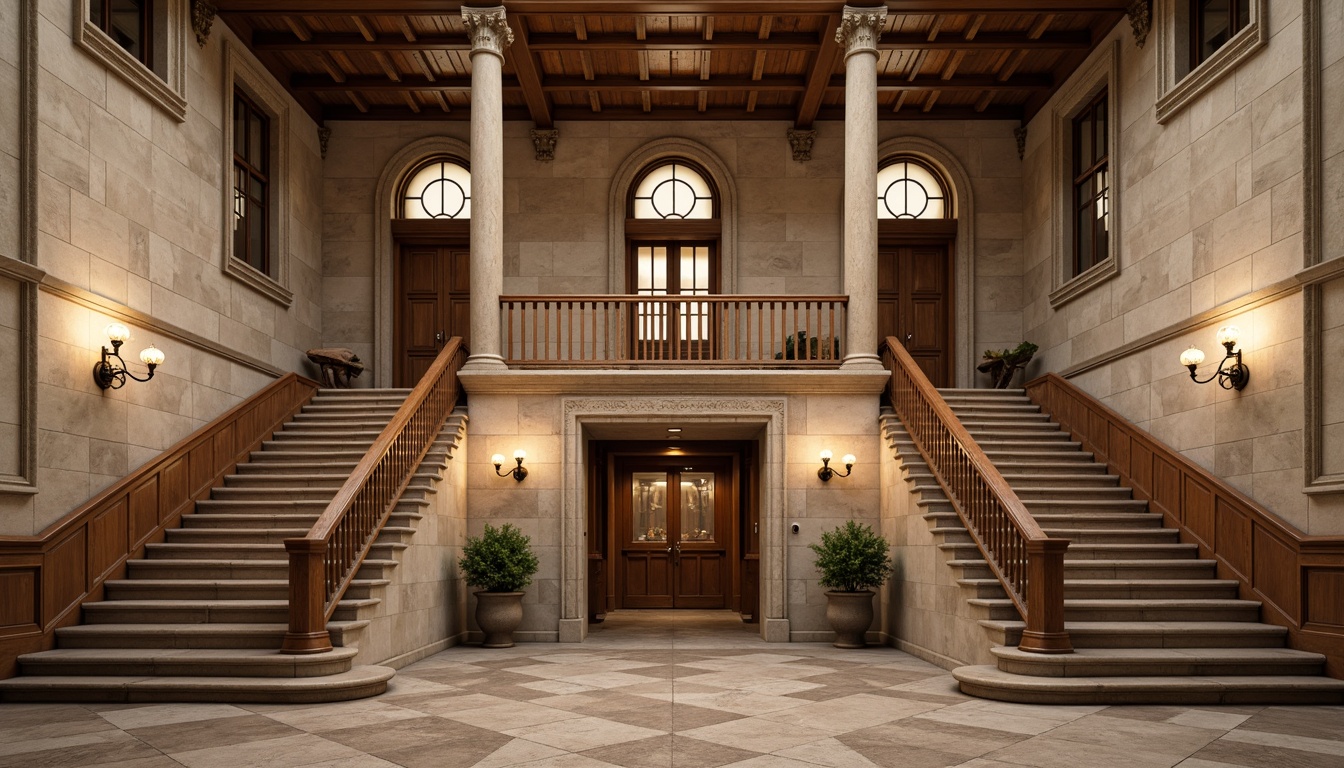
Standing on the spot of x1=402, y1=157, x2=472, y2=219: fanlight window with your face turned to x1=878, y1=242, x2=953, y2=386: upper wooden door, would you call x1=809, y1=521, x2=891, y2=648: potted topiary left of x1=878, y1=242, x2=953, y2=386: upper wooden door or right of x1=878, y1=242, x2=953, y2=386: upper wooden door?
right

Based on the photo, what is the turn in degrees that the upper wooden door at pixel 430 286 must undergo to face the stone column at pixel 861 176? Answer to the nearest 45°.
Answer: approximately 45° to its left

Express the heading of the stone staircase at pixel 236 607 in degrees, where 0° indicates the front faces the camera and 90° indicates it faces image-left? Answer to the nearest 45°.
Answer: approximately 0°

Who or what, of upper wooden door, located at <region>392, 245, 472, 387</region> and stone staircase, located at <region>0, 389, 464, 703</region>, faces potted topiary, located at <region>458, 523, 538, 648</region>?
the upper wooden door

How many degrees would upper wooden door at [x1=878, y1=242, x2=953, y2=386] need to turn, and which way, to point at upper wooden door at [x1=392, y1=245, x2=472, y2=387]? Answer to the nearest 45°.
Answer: approximately 90° to its right

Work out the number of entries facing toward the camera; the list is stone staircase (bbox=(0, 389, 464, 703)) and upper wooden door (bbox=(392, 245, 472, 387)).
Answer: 2

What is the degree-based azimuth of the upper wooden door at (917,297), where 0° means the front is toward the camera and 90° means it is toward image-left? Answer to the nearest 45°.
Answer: approximately 0°

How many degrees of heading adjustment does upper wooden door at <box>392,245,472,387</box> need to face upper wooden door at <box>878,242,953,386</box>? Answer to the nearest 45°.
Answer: approximately 90° to its left
